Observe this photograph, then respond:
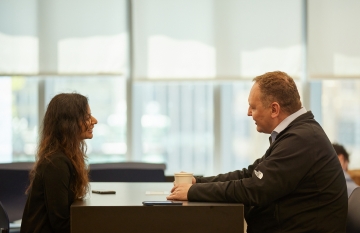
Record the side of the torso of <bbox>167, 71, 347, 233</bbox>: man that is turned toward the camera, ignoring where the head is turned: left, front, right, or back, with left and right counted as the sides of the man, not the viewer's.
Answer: left

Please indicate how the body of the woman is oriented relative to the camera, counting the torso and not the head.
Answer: to the viewer's right

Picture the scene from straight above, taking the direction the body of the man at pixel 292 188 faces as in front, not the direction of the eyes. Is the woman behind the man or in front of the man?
in front

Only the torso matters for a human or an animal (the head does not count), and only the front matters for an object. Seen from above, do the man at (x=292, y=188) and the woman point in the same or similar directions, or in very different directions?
very different directions

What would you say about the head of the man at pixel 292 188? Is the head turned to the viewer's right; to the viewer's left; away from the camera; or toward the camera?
to the viewer's left

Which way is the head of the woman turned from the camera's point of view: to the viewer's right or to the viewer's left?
to the viewer's right

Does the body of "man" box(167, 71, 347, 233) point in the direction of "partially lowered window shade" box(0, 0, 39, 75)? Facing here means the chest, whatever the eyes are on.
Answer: no

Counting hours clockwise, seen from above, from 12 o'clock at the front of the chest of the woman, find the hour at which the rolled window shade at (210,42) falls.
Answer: The rolled window shade is roughly at 10 o'clock from the woman.

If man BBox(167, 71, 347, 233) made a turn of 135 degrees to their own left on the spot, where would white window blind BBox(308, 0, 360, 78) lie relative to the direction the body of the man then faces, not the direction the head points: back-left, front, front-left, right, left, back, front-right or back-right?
back-left

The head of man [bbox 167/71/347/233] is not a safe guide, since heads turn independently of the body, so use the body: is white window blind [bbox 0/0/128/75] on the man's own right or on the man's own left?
on the man's own right

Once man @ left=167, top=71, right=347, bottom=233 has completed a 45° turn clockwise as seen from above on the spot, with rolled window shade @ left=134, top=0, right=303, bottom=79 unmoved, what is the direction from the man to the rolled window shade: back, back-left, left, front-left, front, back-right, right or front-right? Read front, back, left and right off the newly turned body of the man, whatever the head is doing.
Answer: front-right

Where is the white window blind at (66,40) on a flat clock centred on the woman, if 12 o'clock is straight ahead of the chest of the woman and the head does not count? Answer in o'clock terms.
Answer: The white window blind is roughly at 9 o'clock from the woman.

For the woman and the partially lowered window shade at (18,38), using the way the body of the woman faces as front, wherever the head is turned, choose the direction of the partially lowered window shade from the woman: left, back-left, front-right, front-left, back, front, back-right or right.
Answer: left

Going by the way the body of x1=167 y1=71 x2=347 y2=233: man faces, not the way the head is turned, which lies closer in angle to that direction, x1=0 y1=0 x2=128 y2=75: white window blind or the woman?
the woman

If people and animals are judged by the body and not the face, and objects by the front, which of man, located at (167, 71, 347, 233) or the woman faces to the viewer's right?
the woman

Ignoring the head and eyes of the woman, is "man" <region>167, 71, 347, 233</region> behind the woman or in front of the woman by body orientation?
in front
